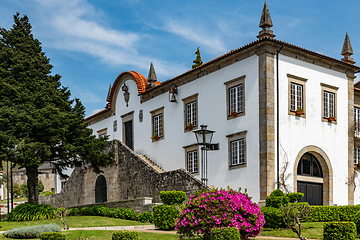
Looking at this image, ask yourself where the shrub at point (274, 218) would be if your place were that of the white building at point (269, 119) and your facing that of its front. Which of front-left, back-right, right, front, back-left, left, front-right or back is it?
front-left

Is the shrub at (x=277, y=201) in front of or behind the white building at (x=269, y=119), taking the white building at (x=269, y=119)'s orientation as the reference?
in front

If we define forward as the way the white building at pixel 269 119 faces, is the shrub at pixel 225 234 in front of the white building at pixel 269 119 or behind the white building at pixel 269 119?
in front

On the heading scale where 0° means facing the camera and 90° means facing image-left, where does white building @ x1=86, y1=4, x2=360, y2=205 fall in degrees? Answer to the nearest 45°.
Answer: approximately 45°

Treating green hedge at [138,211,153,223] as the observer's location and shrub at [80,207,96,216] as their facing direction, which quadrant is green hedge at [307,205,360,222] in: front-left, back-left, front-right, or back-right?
back-right

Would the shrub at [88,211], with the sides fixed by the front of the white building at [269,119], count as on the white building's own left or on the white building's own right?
on the white building's own right

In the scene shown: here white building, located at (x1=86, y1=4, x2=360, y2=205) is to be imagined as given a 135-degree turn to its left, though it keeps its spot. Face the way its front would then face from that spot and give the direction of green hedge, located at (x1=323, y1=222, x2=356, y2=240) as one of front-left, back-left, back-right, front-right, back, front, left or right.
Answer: right

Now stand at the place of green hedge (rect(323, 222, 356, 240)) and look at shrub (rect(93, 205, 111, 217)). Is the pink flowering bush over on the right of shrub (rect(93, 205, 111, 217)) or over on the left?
left

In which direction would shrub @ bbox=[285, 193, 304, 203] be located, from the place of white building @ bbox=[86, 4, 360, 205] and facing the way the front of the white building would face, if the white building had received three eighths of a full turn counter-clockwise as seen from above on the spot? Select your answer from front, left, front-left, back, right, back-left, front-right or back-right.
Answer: right
